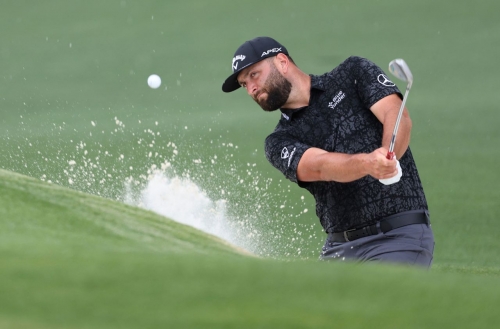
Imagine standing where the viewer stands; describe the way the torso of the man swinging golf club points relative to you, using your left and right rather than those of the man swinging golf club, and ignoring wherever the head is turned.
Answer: facing the viewer and to the left of the viewer

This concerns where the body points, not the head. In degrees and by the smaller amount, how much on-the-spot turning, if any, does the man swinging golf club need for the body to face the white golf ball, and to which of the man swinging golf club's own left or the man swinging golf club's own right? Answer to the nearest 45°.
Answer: approximately 90° to the man swinging golf club's own right
